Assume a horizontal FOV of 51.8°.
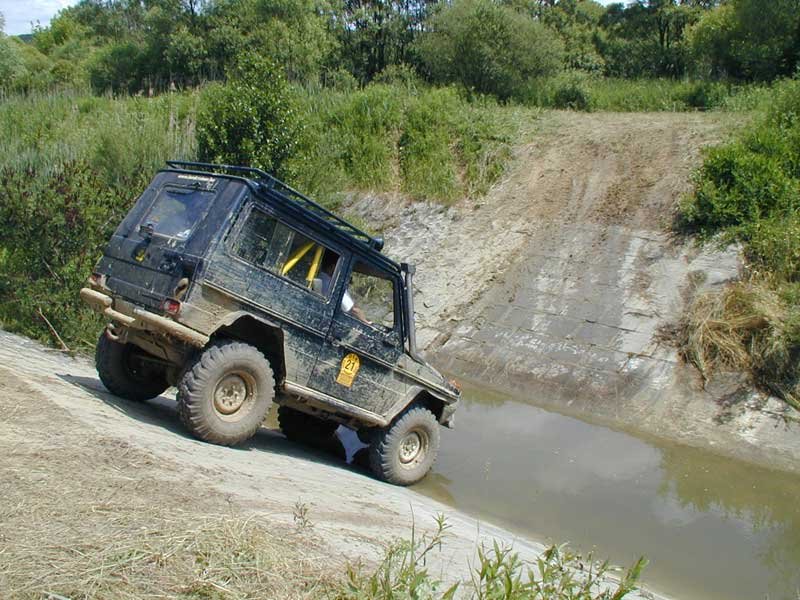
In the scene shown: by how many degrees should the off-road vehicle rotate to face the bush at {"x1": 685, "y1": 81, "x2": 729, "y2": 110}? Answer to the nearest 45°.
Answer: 0° — it already faces it

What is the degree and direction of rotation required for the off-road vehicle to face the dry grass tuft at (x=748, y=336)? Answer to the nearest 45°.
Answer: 0° — it already faces it

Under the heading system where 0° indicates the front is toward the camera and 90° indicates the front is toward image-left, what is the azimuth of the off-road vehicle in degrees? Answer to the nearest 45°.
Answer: approximately 225°

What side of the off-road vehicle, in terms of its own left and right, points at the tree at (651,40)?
front

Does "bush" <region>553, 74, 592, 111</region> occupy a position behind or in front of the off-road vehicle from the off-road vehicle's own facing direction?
in front

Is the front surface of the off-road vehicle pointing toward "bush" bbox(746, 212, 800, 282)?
yes

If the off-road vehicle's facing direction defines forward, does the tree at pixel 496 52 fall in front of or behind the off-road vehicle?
in front

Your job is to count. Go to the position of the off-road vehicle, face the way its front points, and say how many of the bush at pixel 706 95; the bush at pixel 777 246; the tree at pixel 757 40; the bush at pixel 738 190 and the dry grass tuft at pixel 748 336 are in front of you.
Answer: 5

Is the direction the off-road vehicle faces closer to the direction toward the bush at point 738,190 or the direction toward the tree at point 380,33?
the bush

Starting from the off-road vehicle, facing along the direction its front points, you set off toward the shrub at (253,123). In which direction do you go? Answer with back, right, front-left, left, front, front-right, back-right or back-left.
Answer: front-left

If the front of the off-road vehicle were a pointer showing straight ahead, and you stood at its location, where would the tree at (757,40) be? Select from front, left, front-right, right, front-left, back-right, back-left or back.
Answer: front
